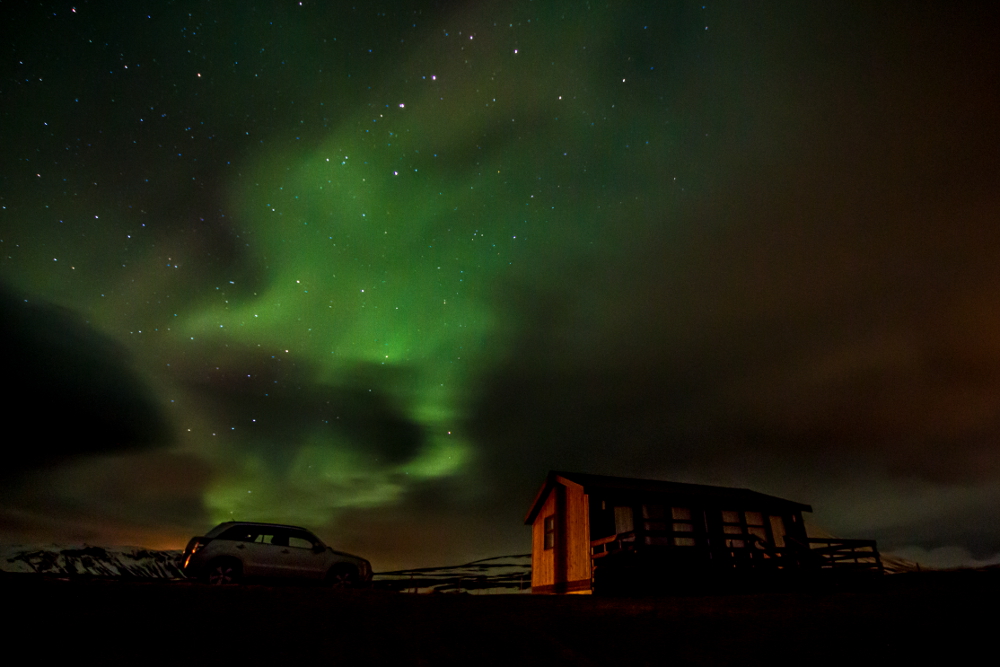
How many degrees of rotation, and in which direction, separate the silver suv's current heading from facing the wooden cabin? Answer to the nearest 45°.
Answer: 0° — it already faces it

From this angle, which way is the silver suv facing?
to the viewer's right

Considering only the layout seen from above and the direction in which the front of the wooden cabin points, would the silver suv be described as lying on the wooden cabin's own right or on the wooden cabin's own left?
on the wooden cabin's own right
